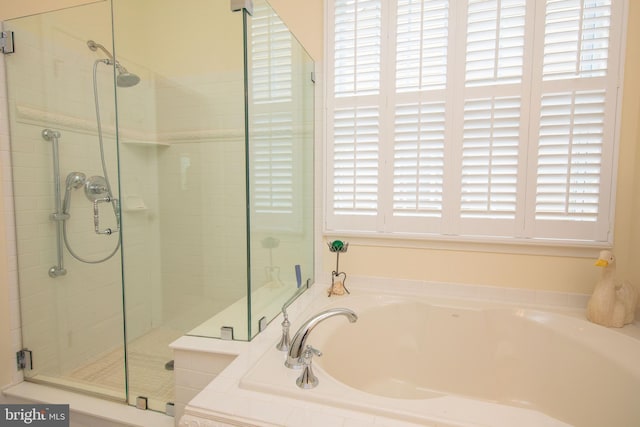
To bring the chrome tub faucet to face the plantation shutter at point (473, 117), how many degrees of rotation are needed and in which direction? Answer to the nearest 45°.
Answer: approximately 45° to its left

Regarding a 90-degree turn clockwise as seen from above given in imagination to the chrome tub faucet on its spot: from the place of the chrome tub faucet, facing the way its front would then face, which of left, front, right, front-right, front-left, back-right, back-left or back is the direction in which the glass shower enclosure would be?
back-right

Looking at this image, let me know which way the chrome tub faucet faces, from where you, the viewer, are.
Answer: facing to the right of the viewer
